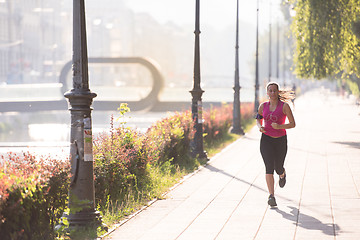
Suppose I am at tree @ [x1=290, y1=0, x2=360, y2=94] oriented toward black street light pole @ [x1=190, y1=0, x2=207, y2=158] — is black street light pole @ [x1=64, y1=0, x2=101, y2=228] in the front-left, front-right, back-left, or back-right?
front-left

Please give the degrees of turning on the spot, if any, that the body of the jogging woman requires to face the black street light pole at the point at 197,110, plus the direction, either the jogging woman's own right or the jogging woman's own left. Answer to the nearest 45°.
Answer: approximately 180°

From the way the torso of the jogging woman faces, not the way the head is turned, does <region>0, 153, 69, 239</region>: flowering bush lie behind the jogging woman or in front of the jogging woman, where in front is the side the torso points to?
in front

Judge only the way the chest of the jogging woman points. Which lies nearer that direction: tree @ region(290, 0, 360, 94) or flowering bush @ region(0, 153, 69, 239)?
the flowering bush

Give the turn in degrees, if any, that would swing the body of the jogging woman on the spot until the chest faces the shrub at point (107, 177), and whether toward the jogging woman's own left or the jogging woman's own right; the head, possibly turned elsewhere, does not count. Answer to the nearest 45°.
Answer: approximately 90° to the jogging woman's own right

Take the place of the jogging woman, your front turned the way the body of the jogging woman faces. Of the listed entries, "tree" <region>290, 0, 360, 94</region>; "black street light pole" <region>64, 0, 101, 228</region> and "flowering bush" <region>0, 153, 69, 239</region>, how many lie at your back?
1

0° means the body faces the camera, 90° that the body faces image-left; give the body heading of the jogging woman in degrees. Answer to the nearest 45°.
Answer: approximately 0°

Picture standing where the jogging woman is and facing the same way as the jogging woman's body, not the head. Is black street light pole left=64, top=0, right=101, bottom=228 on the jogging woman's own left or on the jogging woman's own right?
on the jogging woman's own right

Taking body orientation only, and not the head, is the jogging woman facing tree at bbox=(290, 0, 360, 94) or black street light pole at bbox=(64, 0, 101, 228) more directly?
the black street light pole

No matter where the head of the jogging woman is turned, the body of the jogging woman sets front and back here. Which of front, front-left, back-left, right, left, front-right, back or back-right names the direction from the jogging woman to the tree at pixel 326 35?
back

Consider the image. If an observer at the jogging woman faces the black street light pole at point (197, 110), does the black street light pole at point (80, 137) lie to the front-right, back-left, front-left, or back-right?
back-left

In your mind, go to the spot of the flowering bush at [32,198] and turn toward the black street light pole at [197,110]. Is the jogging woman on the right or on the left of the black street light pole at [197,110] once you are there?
right

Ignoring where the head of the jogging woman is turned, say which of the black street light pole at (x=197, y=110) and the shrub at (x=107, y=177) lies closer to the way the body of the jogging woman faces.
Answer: the shrub
